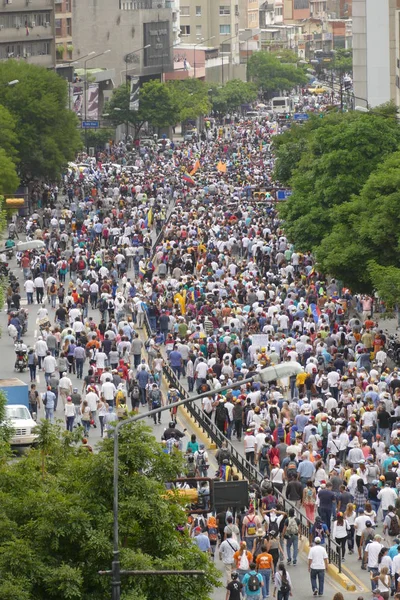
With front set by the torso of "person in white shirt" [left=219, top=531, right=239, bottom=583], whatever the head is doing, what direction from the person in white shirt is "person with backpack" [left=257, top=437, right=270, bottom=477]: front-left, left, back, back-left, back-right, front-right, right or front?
front

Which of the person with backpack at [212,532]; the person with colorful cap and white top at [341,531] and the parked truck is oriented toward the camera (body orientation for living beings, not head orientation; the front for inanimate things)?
the parked truck

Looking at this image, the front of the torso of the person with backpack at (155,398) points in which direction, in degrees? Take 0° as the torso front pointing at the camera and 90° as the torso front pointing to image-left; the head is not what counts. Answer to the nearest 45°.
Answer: approximately 180°

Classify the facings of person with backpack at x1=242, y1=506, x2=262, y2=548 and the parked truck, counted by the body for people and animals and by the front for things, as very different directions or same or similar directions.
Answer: very different directions

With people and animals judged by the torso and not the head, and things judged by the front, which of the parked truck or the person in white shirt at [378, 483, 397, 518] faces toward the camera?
the parked truck

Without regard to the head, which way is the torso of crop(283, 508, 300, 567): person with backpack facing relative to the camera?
away from the camera

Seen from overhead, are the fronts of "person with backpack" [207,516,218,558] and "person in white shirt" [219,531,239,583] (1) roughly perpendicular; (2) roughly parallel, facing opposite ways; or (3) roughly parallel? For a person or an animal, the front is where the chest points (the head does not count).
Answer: roughly parallel

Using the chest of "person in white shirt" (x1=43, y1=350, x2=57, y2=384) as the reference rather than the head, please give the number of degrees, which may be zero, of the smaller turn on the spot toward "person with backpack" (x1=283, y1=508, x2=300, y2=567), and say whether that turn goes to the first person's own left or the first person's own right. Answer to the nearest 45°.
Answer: approximately 180°

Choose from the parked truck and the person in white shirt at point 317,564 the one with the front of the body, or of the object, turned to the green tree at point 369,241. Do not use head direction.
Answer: the person in white shirt

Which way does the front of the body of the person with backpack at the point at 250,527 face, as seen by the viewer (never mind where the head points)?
away from the camera

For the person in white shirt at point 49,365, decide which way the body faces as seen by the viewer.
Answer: away from the camera

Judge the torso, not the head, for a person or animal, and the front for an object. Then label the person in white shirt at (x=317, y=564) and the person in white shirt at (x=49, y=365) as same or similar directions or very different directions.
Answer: same or similar directions

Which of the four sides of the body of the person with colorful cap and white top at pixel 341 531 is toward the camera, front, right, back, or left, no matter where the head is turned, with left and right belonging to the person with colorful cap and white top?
back

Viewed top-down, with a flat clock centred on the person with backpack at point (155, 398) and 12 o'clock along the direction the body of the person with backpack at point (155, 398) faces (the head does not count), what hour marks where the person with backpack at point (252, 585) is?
the person with backpack at point (252, 585) is roughly at 6 o'clock from the person with backpack at point (155, 398).
